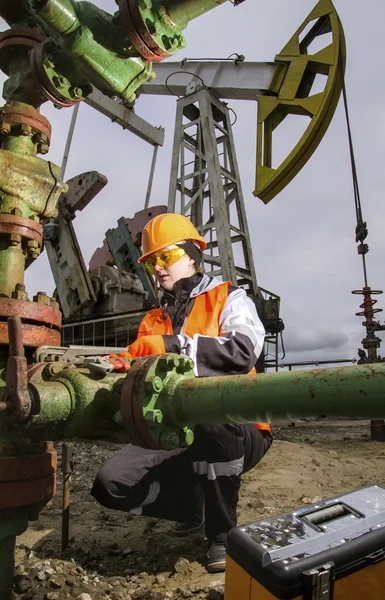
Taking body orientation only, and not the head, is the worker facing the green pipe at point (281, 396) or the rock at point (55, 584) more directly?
the rock

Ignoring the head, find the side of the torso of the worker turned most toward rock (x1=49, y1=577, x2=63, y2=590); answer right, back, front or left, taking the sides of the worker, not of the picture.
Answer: front

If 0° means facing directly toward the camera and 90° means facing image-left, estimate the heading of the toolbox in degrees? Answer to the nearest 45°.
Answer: approximately 315°

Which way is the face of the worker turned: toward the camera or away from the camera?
toward the camera

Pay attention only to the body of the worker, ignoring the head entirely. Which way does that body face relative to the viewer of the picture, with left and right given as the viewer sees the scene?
facing the viewer and to the left of the viewer

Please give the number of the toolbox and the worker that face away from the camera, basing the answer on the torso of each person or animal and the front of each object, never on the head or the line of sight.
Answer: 0

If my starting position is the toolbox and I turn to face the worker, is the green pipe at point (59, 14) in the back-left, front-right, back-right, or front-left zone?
front-left

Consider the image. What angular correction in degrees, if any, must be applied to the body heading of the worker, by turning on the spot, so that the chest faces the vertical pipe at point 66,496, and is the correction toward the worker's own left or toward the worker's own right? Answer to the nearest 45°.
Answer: approximately 45° to the worker's own right
